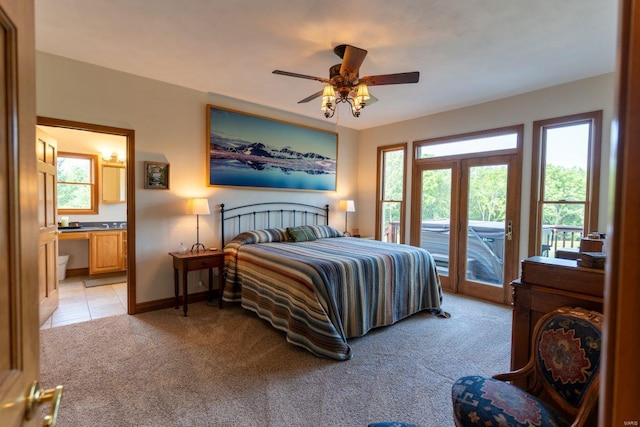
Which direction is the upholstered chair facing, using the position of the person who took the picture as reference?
facing the viewer and to the left of the viewer

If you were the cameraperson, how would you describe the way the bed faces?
facing the viewer and to the right of the viewer

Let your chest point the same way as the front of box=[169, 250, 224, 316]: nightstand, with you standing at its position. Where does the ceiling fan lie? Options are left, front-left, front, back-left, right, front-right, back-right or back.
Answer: front

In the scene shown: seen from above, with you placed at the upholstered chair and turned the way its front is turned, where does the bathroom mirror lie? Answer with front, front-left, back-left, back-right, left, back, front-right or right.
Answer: front-right

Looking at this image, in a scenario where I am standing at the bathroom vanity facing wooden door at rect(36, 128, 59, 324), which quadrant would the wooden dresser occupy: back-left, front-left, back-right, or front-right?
front-left

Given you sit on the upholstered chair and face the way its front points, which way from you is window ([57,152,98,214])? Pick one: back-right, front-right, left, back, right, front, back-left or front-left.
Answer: front-right

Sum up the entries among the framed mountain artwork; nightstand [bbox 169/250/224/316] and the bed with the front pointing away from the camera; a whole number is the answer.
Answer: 0

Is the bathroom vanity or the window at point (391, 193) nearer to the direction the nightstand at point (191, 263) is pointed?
the window

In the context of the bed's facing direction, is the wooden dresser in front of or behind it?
in front

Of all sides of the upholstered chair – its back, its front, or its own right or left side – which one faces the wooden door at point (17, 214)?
front

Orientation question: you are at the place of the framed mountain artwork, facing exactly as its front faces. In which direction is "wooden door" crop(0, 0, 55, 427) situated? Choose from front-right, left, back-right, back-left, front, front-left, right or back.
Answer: front-right
